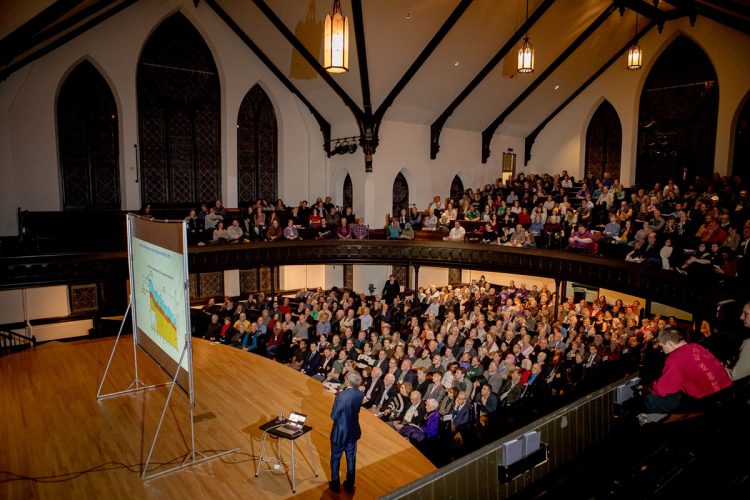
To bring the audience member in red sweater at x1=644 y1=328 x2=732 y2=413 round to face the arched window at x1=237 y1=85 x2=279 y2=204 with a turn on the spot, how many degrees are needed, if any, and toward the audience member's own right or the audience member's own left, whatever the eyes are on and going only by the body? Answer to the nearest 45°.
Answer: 0° — they already face it

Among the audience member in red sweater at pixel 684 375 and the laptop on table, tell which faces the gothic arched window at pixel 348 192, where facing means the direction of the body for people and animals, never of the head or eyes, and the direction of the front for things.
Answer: the audience member in red sweater

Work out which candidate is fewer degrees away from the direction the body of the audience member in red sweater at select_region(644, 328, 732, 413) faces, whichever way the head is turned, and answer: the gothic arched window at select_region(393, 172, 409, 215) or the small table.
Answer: the gothic arched window

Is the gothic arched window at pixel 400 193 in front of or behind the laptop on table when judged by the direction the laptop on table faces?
behind

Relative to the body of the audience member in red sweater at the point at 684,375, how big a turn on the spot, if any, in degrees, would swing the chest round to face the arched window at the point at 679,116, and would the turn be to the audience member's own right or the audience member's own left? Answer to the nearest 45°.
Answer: approximately 45° to the audience member's own right
